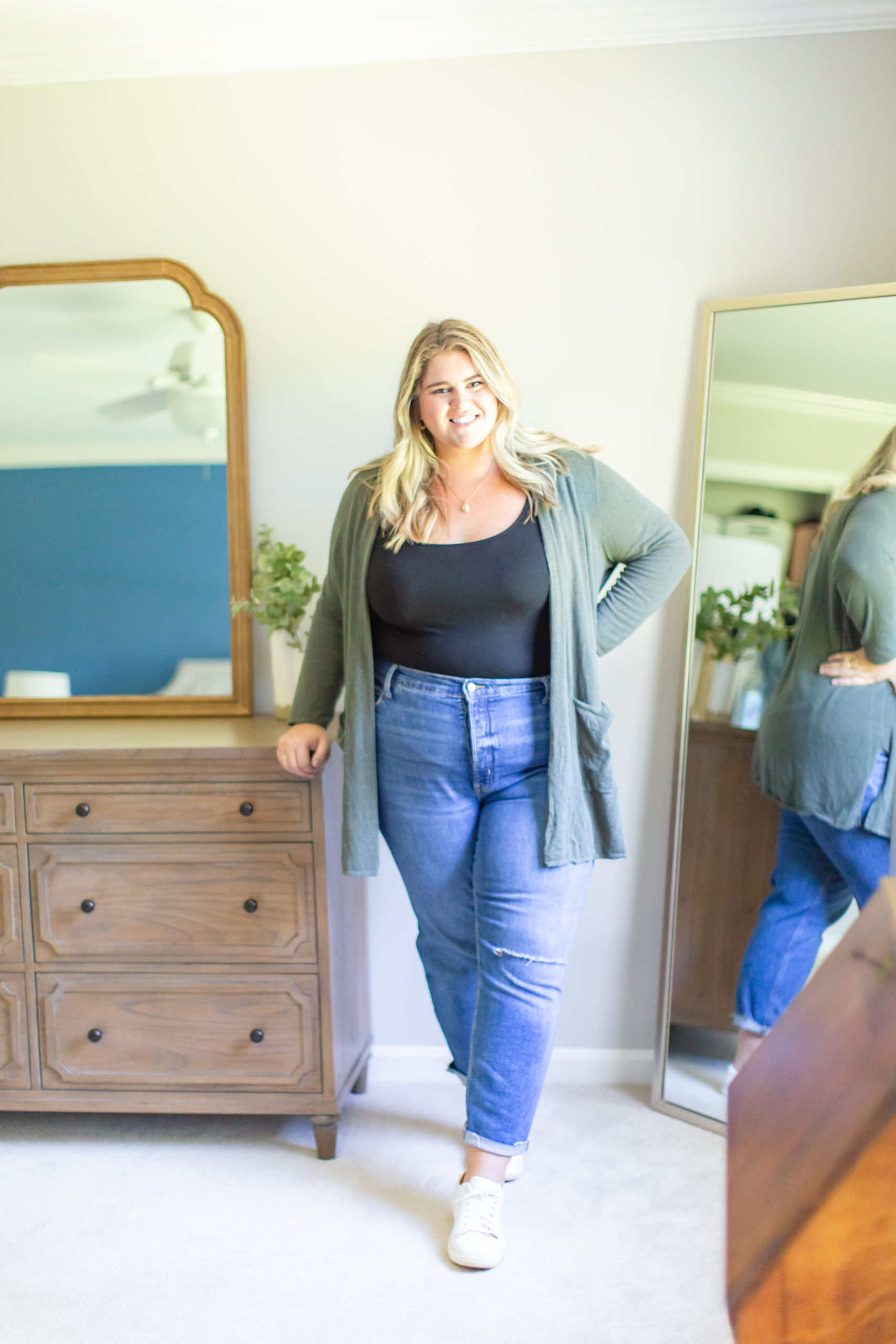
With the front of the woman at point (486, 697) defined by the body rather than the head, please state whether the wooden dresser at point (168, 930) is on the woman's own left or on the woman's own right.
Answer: on the woman's own right

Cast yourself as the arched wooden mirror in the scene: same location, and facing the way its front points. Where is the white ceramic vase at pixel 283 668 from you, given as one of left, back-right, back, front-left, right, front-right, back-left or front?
front-left

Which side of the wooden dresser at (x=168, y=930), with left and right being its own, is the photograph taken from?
front

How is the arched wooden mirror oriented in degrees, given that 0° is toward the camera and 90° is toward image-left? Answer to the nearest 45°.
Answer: approximately 0°

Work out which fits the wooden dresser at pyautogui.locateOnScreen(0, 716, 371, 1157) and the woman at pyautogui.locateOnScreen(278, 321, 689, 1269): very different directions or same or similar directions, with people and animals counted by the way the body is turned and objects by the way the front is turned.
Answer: same or similar directions

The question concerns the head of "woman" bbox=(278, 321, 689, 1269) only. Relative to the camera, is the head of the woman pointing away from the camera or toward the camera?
toward the camera

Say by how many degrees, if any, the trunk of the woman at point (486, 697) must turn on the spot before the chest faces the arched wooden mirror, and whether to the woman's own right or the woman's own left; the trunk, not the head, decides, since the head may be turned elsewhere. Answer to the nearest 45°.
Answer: approximately 135° to the woman's own right

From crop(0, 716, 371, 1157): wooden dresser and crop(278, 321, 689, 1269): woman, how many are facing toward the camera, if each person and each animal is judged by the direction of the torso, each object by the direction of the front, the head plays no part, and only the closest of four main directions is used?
2
